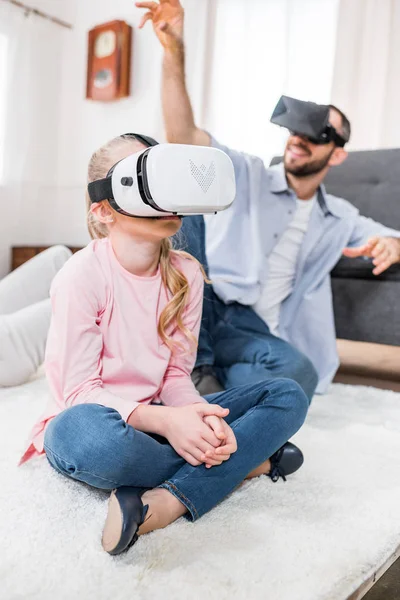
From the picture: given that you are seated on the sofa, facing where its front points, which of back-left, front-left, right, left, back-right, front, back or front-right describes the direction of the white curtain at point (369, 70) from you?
back

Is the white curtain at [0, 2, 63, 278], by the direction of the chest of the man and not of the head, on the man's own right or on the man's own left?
on the man's own right

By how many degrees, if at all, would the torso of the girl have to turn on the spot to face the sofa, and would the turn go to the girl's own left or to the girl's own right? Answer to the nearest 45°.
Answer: approximately 90° to the girl's own left

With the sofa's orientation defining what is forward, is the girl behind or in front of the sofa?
in front

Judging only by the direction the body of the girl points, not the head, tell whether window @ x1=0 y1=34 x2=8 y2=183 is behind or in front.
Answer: behind

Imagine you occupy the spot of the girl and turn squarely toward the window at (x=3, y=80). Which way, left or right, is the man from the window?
right

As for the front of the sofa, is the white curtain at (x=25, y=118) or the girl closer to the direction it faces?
the girl

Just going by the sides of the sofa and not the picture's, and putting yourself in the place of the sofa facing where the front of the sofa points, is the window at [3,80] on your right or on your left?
on your right

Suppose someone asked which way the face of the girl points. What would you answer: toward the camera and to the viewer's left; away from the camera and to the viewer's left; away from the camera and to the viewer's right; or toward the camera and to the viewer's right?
toward the camera and to the viewer's right

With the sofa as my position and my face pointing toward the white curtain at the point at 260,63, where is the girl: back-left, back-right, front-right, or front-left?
back-left

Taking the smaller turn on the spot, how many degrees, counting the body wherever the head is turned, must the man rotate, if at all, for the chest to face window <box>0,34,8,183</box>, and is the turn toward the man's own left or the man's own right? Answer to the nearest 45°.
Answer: approximately 90° to the man's own right

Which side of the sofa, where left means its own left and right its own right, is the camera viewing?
front

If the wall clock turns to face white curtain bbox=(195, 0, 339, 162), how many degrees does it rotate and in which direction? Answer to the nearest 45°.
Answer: approximately 90° to its left

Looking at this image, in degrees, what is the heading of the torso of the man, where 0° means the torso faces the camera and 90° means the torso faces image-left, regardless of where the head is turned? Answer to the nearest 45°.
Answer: approximately 45°

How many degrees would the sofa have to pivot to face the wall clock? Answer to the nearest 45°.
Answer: approximately 135° to its right

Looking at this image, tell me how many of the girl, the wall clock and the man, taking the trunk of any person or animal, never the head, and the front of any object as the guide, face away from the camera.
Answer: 0

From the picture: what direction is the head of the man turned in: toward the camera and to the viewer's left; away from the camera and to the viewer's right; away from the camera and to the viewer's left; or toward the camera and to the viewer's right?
toward the camera and to the viewer's left
